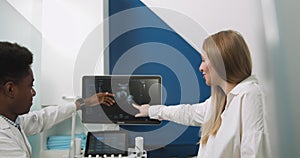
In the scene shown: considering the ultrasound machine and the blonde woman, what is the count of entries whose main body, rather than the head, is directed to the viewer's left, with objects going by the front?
1

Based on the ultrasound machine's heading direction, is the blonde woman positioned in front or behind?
in front

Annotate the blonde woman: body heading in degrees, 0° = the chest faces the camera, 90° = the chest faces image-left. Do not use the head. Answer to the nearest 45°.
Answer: approximately 90°

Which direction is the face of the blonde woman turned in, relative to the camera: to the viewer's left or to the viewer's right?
to the viewer's left

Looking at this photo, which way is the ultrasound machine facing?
toward the camera

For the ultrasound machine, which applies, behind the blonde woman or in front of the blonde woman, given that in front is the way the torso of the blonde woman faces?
in front

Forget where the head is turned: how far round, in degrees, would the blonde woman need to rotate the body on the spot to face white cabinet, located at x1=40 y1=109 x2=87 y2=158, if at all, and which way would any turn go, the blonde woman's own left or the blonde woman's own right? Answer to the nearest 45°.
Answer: approximately 45° to the blonde woman's own right

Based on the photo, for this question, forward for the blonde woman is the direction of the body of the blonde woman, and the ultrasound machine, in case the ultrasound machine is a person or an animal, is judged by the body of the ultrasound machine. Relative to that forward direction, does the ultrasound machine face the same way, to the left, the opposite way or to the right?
to the left
